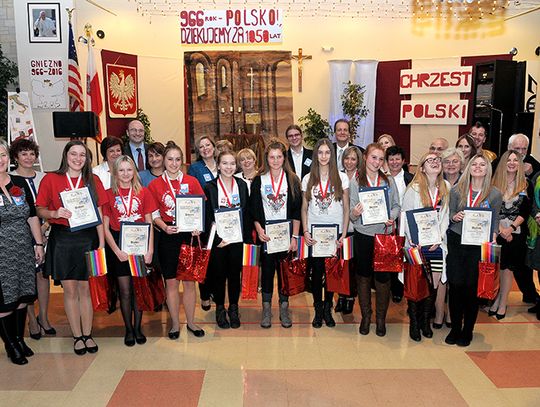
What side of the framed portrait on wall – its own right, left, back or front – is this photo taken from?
front

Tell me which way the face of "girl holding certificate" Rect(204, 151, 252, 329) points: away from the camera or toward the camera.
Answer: toward the camera

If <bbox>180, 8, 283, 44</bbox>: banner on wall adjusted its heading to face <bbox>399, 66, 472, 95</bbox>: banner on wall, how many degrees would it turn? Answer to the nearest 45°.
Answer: approximately 90° to its left

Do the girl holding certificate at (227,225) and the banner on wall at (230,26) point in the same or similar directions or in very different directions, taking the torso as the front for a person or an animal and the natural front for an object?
same or similar directions

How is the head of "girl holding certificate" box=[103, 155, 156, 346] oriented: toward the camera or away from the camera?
toward the camera

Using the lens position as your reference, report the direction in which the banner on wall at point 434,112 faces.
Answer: facing the viewer

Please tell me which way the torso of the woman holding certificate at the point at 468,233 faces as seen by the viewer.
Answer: toward the camera

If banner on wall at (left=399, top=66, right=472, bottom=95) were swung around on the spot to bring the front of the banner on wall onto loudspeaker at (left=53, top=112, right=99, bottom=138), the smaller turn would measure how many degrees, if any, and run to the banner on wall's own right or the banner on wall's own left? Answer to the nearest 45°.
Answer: approximately 45° to the banner on wall's own right

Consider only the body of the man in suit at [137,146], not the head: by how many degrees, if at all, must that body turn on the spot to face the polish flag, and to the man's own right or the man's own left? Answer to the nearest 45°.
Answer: approximately 180°

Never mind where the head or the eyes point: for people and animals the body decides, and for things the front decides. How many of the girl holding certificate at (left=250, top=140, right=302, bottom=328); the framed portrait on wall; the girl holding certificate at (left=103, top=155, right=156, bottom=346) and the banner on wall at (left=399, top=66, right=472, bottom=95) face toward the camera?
4

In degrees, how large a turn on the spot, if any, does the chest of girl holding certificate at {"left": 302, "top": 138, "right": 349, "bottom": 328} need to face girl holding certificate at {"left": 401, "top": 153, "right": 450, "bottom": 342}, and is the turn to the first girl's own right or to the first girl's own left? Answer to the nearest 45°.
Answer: approximately 90° to the first girl's own left

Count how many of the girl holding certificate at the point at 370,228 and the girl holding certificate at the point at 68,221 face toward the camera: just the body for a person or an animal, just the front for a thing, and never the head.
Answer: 2

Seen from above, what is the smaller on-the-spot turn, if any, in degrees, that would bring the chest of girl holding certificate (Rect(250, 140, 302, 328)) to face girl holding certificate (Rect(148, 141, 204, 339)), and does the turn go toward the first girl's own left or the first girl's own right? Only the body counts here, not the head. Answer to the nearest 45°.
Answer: approximately 90° to the first girl's own right

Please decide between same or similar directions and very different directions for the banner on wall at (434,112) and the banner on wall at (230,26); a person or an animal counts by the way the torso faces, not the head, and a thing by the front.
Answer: same or similar directions

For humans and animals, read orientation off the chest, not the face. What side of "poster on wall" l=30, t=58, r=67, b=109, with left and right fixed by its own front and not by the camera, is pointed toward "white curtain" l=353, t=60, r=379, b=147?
left

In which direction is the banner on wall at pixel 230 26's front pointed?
toward the camera

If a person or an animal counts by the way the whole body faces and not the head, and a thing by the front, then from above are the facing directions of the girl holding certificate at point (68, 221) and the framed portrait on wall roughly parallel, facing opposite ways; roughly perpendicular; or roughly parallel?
roughly parallel

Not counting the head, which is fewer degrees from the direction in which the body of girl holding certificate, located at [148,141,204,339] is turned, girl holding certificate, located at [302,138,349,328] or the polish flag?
the girl holding certificate

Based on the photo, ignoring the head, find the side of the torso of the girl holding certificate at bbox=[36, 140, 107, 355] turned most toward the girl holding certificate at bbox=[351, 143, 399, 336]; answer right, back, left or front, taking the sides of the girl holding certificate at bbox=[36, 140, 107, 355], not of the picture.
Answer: left

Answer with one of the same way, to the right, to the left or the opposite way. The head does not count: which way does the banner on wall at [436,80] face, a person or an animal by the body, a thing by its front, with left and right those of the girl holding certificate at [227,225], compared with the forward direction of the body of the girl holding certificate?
the same way
